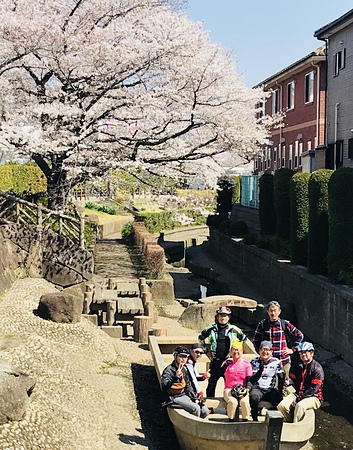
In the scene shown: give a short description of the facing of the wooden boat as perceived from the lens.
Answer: facing the viewer and to the right of the viewer

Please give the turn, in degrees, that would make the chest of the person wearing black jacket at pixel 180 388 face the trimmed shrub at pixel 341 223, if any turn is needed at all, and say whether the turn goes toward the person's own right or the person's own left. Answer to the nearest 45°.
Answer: approximately 90° to the person's own left

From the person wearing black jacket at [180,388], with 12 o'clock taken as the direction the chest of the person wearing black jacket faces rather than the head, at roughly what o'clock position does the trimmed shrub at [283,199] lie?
The trimmed shrub is roughly at 8 o'clock from the person wearing black jacket.

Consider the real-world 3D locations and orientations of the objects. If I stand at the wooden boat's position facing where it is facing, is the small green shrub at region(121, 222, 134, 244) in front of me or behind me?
behind

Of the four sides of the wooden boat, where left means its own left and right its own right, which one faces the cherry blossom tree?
back

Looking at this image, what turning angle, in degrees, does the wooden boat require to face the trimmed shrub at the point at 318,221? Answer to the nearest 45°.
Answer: approximately 135° to its left

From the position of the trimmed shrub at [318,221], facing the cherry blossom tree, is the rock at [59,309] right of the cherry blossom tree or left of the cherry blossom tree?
left

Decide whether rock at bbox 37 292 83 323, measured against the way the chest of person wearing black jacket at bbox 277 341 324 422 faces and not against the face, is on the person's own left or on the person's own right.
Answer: on the person's own right
